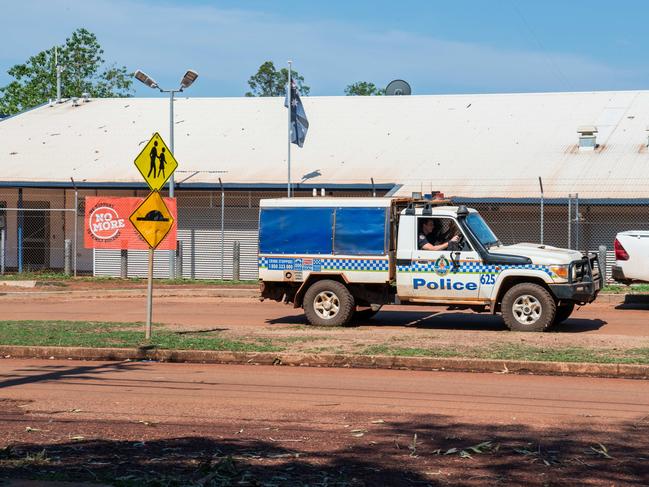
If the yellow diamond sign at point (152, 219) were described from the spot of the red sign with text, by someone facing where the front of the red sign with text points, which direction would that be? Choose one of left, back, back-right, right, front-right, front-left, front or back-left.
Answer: front

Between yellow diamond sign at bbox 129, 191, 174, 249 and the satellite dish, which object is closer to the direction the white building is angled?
the yellow diamond sign

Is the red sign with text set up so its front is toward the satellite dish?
no

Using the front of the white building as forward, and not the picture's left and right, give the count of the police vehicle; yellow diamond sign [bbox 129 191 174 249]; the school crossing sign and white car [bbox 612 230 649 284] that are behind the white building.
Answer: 0

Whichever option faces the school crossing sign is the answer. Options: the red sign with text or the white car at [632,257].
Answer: the red sign with text

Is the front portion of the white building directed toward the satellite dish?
no

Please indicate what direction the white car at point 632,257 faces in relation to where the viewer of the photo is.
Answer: facing to the right of the viewer

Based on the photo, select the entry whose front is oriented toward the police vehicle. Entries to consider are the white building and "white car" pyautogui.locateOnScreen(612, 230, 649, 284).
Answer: the white building

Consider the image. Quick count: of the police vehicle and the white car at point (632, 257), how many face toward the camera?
0

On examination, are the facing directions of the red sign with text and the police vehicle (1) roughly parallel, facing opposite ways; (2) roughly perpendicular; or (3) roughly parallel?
roughly perpendicular

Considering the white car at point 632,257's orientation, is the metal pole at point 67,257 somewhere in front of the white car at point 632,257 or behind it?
behind

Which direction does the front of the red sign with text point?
toward the camera

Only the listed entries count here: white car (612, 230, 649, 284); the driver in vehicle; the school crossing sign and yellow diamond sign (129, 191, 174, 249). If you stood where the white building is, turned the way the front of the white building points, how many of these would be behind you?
0

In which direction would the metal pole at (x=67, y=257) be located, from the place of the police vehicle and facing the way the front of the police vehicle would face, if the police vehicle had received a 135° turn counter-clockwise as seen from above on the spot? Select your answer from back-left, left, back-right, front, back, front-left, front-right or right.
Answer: front

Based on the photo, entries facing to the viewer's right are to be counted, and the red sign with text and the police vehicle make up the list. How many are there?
1

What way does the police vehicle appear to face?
to the viewer's right

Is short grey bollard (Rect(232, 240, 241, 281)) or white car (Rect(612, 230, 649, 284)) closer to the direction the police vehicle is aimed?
the white car

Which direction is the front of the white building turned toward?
toward the camera
